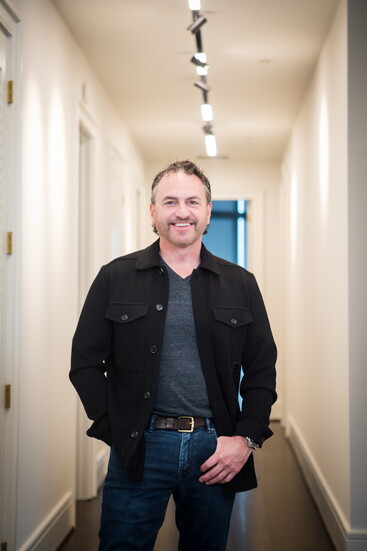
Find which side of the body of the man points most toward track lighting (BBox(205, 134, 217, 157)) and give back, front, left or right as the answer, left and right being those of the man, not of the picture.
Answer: back

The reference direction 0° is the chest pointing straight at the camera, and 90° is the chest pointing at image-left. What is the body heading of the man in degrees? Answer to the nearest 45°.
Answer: approximately 0°

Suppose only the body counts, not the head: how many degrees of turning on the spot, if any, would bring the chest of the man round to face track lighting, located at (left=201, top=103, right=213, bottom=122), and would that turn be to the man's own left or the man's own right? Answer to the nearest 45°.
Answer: approximately 180°

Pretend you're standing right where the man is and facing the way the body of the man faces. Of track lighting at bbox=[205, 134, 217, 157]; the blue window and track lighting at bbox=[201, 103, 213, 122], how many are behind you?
3

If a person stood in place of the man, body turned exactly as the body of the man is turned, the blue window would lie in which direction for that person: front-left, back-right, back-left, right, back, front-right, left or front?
back
